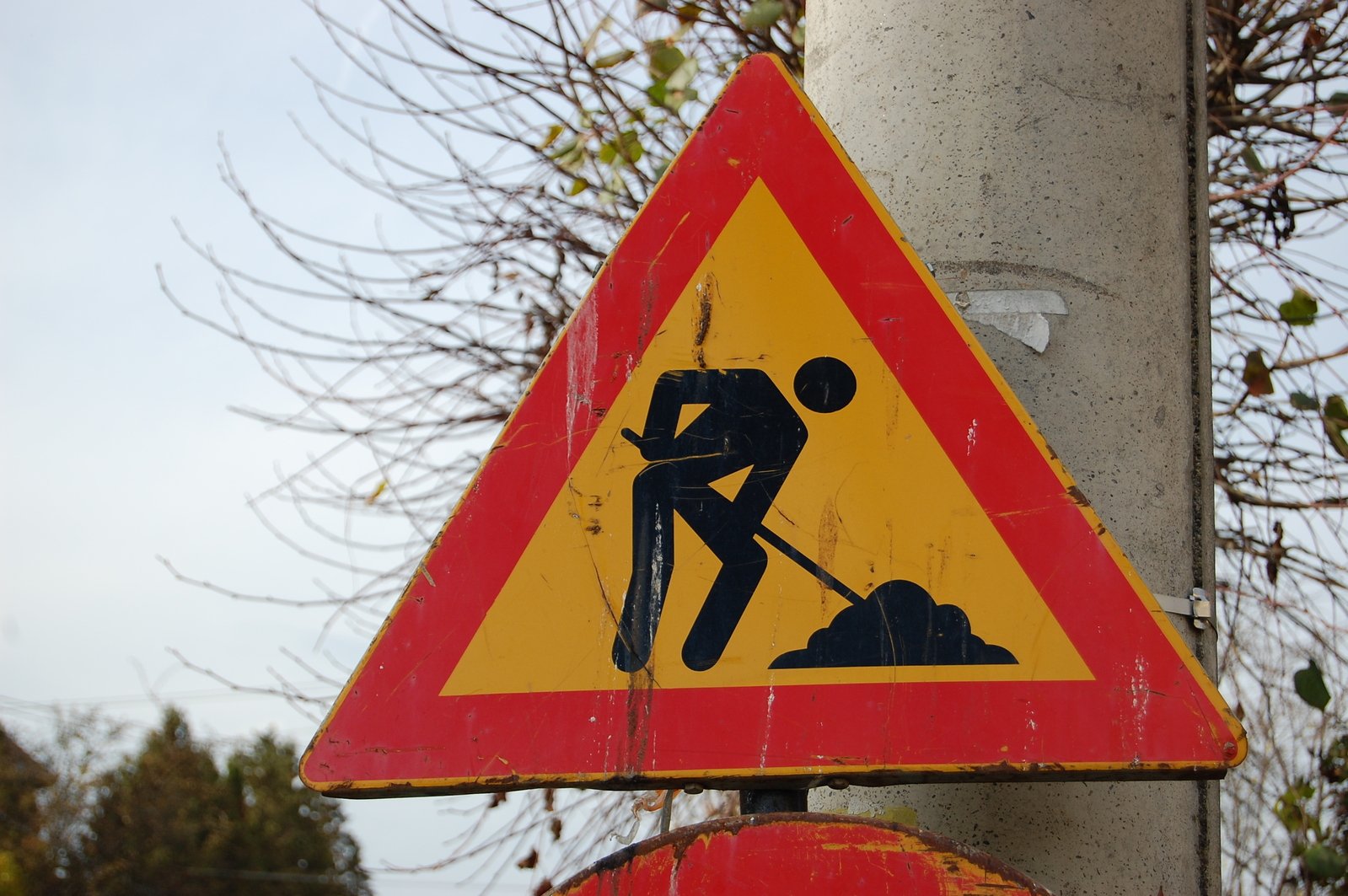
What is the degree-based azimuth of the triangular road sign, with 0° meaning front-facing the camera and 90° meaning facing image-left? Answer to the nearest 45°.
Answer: approximately 0°

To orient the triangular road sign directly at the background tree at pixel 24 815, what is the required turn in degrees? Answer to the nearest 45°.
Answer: approximately 135° to its right

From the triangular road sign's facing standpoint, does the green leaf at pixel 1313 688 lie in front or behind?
behind

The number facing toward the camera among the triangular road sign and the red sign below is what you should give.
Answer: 2

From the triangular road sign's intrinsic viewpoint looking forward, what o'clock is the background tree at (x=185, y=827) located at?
The background tree is roughly at 5 o'clock from the triangular road sign.

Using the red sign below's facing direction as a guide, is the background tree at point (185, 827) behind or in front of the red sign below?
behind

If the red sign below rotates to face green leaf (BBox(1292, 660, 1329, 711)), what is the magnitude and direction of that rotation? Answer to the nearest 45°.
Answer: approximately 135° to its left
